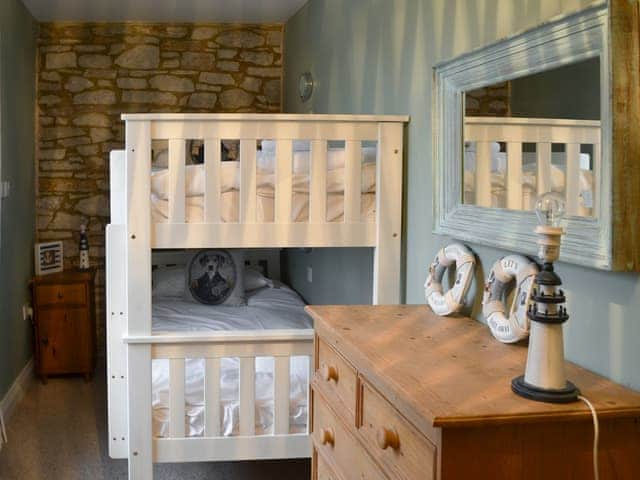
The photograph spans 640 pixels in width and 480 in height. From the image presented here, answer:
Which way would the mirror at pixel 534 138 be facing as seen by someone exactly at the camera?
facing the viewer and to the left of the viewer

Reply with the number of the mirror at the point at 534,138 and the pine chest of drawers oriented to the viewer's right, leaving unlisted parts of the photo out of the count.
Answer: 0

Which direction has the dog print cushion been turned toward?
toward the camera

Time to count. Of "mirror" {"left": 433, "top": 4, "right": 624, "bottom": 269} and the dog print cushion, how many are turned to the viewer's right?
0

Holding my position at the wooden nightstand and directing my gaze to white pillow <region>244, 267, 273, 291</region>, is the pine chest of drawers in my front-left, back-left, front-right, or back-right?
front-right

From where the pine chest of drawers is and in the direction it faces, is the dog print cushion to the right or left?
on its right

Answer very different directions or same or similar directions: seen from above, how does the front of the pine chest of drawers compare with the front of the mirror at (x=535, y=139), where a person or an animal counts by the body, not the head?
same or similar directions
